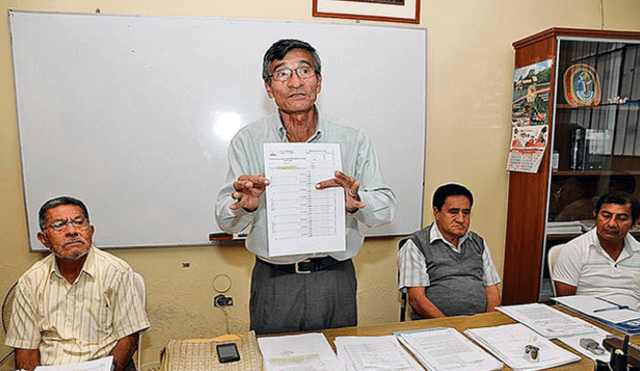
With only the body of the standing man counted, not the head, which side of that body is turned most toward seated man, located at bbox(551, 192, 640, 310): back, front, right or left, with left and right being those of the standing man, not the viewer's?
left

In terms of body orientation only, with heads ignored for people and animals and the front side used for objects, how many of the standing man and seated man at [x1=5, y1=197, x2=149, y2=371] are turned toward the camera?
2

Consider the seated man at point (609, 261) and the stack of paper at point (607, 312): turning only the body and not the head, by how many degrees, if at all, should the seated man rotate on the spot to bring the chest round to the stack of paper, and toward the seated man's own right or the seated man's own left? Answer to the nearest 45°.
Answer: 0° — they already face it

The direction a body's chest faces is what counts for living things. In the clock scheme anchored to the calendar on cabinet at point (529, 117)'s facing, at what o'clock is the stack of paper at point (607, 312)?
The stack of paper is roughly at 10 o'clock from the calendar on cabinet.

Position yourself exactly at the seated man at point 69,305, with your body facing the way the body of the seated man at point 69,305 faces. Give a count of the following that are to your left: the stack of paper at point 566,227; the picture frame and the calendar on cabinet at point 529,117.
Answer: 3

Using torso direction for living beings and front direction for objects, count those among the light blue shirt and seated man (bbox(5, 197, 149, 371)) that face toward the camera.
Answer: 2

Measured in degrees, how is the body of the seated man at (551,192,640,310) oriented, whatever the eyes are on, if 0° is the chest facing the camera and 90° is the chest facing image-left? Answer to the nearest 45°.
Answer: approximately 0°

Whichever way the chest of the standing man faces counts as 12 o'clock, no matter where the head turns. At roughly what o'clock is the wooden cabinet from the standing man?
The wooden cabinet is roughly at 8 o'clock from the standing man.
